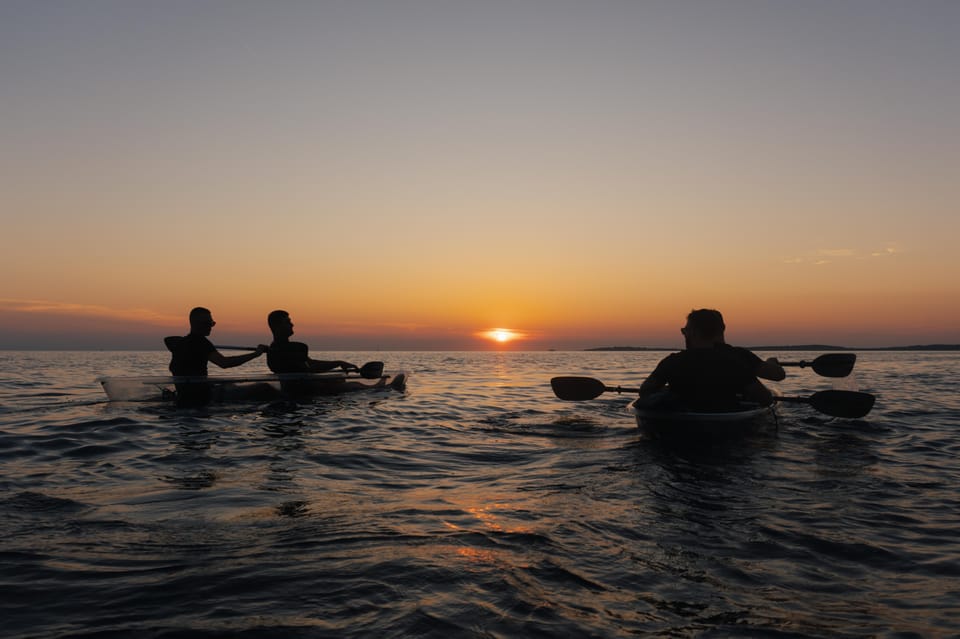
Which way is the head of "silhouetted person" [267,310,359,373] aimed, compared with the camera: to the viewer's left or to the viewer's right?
to the viewer's right

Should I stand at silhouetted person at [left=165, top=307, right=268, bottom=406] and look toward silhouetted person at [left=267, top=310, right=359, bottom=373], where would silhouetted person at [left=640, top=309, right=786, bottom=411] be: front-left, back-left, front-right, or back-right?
front-right

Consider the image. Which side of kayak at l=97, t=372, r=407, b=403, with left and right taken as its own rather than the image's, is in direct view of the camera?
right

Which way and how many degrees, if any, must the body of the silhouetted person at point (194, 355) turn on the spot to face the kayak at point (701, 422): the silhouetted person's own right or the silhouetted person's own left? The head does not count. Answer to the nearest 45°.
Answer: approximately 90° to the silhouetted person's own right

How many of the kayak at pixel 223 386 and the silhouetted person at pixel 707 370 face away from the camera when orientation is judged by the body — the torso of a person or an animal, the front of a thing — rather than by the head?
1

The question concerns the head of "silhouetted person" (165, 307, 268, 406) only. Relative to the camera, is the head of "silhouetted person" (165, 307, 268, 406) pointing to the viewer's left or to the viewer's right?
to the viewer's right

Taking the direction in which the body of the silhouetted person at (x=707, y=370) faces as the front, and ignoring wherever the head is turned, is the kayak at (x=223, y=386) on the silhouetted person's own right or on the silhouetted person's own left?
on the silhouetted person's own left

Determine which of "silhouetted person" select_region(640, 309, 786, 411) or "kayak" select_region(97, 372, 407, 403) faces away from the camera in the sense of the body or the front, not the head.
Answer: the silhouetted person

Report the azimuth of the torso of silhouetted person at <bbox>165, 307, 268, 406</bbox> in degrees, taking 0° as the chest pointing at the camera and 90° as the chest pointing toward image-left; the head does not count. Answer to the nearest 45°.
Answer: approximately 225°

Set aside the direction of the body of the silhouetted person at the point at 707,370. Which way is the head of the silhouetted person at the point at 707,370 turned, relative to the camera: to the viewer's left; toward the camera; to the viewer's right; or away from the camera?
away from the camera

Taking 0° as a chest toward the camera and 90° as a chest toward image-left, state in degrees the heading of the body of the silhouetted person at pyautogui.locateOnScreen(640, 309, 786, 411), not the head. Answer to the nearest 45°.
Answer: approximately 180°

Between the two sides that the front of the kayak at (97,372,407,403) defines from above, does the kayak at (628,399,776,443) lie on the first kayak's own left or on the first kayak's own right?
on the first kayak's own right
